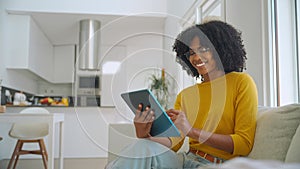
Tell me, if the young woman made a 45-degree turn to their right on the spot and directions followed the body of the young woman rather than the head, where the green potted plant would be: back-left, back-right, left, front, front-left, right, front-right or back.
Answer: right

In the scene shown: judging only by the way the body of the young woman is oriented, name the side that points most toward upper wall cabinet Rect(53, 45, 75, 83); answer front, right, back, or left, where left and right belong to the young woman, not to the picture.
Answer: right

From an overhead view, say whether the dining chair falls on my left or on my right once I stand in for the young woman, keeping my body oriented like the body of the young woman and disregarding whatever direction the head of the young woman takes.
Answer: on my right

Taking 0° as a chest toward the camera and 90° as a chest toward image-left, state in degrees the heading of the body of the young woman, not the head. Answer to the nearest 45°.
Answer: approximately 45°

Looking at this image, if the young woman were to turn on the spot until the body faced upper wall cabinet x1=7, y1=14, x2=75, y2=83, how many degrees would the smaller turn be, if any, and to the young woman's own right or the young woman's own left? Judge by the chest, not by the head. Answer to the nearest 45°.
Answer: approximately 90° to the young woman's own right

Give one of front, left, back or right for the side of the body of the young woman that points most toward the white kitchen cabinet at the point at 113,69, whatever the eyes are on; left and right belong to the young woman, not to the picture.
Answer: right

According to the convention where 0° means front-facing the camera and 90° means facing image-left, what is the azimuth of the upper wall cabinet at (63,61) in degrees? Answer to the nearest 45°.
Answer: approximately 0°

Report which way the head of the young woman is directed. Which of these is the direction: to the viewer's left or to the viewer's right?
to the viewer's left

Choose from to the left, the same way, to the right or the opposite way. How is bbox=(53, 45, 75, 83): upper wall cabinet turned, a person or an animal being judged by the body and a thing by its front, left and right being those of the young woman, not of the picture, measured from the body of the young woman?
to the left
